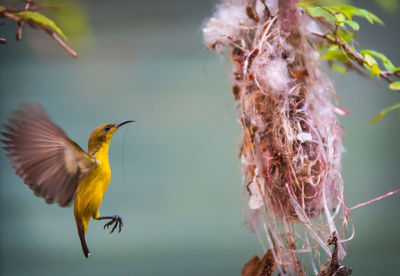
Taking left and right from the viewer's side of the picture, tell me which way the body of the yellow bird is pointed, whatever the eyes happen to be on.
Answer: facing to the right of the viewer
